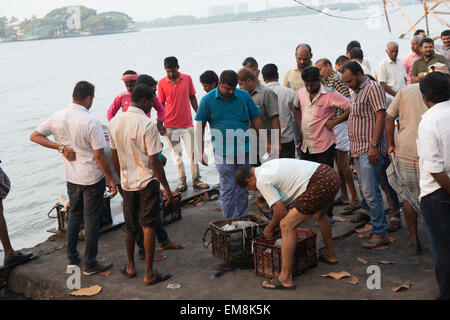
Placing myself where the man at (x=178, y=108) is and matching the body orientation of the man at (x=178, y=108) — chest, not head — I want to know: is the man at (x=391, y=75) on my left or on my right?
on my left

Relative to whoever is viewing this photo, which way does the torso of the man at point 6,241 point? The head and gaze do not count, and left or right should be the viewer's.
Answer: facing to the right of the viewer

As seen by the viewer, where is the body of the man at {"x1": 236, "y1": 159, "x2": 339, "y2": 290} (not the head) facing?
to the viewer's left

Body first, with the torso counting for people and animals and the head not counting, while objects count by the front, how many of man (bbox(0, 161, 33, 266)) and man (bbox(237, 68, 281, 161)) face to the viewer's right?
1

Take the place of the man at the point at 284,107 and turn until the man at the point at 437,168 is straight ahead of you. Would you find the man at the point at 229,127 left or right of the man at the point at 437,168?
right

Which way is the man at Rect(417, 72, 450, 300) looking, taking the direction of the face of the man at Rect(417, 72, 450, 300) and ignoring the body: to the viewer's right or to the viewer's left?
to the viewer's left

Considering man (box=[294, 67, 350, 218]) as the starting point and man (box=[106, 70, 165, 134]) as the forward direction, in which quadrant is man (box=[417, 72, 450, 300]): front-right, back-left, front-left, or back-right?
back-left

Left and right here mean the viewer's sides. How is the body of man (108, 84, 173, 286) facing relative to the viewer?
facing away from the viewer and to the right of the viewer

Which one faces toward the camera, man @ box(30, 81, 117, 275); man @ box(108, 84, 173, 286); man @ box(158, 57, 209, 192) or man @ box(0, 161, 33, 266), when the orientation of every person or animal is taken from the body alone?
man @ box(158, 57, 209, 192)
